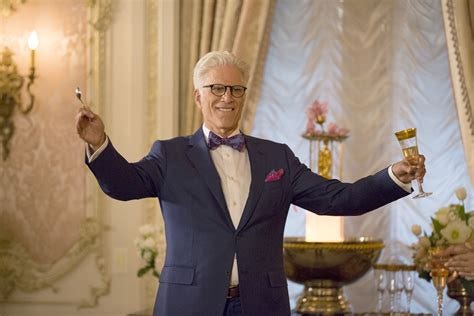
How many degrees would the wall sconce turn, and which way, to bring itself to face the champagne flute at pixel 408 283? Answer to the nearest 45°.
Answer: approximately 45° to its left

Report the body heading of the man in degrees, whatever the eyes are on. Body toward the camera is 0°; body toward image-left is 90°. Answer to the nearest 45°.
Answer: approximately 0°

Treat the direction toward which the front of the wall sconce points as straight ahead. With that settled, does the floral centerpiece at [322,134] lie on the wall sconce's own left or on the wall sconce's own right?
on the wall sconce's own left

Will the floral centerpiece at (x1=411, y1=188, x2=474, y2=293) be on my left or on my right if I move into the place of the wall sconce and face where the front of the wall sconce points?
on my left

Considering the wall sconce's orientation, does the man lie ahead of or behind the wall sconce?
ahead

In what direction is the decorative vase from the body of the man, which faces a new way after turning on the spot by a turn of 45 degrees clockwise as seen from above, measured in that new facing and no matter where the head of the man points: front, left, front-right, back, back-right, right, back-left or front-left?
back

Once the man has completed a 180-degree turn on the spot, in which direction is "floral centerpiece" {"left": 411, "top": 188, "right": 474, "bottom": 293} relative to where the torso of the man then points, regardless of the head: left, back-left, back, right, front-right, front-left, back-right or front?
front-right

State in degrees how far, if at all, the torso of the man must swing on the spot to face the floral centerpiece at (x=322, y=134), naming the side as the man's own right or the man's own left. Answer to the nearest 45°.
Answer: approximately 180°
